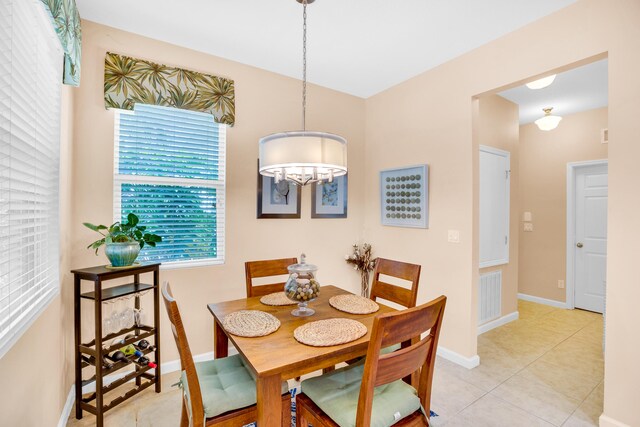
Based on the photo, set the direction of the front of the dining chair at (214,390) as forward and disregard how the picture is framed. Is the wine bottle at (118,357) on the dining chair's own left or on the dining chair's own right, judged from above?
on the dining chair's own left

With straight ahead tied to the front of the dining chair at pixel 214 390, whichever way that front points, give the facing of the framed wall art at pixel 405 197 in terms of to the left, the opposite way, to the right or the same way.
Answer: the opposite way

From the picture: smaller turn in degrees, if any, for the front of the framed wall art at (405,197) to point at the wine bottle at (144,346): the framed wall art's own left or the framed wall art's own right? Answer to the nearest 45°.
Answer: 0° — it already faces it

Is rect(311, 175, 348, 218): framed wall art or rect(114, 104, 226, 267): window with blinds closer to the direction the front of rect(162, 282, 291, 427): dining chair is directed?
the framed wall art

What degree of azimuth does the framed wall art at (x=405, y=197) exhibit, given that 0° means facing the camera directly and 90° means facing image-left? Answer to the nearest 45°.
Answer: approximately 45°
